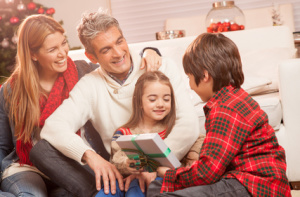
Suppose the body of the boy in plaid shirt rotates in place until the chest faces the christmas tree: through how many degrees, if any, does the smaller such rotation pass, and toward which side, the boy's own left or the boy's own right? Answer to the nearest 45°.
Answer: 0° — they already face it

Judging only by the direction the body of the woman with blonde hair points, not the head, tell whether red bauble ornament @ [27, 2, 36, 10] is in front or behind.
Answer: behind

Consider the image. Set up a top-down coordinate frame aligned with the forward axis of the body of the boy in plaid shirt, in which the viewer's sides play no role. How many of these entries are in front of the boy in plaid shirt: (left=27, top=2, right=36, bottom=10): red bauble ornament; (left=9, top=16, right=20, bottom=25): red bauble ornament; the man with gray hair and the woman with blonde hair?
4

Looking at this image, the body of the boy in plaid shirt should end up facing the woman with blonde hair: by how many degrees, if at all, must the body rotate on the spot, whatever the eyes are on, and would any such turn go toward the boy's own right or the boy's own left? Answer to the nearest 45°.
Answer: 0° — they already face them

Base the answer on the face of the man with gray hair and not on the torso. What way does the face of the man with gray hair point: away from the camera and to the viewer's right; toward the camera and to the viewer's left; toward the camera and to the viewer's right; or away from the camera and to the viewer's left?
toward the camera and to the viewer's right

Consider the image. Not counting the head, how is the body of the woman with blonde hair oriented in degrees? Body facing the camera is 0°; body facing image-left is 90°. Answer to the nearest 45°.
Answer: approximately 315°

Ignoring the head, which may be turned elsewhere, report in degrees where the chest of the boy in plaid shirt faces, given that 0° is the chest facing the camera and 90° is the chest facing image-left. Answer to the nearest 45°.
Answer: approximately 135°

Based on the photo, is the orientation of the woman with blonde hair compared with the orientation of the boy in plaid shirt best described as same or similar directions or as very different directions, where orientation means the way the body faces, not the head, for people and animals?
very different directions

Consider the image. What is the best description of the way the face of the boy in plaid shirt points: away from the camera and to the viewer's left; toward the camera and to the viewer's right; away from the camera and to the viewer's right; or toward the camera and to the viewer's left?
away from the camera and to the viewer's left

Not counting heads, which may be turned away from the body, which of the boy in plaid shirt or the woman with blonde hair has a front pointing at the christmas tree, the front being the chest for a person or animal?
the boy in plaid shirt

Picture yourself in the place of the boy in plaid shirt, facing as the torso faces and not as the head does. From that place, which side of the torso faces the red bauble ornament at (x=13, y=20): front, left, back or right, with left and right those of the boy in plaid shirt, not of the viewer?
front

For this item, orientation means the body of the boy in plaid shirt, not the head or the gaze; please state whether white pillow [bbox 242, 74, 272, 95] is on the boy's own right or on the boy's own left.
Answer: on the boy's own right
